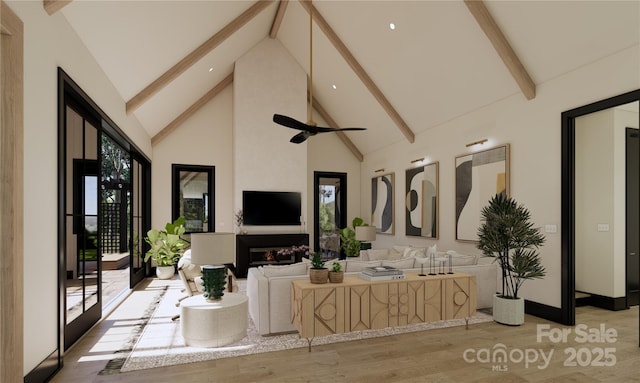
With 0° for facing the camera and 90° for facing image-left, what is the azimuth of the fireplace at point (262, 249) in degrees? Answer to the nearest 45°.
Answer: approximately 0°

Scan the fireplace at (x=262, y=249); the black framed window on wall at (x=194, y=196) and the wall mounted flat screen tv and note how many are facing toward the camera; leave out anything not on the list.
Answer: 3

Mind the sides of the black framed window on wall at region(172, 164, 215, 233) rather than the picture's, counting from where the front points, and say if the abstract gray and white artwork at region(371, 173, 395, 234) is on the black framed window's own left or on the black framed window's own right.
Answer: on the black framed window's own left

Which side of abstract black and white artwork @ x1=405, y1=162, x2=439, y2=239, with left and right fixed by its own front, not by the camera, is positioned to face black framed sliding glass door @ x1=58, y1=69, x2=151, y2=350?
front

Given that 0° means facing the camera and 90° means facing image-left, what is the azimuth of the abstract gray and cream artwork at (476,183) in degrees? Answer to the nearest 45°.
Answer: approximately 45°

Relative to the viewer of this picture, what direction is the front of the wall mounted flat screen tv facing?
facing the viewer

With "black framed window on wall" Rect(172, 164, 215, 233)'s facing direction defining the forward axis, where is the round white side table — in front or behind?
in front

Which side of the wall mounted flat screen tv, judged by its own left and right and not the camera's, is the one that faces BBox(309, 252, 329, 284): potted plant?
front

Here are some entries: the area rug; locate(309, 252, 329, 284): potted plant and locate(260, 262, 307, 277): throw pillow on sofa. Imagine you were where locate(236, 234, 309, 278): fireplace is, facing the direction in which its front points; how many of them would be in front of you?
3

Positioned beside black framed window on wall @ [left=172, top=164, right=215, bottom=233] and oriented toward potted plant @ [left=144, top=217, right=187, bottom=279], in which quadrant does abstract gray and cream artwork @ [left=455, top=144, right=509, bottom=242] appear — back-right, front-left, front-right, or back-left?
front-left

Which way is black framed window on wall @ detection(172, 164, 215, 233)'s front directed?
toward the camera

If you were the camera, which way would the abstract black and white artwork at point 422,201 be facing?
facing the viewer and to the left of the viewer

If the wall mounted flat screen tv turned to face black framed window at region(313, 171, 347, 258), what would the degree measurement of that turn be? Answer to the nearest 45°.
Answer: approximately 135° to its left

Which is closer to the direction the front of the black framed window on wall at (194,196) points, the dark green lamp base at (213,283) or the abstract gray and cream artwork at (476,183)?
the dark green lamp base

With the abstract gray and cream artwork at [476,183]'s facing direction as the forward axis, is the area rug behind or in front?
in front
